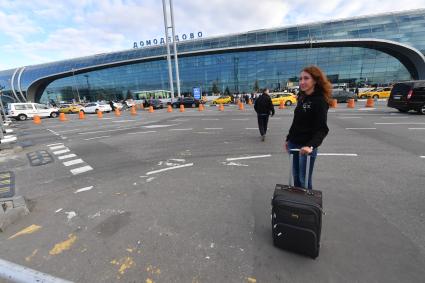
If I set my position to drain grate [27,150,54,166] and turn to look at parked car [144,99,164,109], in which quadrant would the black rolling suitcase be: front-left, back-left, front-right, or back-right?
back-right

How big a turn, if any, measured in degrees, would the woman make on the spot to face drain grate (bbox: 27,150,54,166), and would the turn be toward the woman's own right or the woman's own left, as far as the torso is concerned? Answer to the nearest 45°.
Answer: approximately 45° to the woman's own right

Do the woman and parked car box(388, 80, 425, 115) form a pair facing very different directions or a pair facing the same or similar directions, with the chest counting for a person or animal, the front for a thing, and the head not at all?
very different directions

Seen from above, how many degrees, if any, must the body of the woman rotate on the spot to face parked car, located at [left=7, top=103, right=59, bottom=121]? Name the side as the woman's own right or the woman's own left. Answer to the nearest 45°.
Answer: approximately 90° to the woman's own right

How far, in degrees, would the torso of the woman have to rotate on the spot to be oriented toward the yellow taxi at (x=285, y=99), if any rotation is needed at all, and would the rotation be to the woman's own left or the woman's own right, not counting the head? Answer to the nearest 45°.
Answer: approximately 135° to the woman's own right

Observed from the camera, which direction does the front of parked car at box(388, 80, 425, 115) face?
facing away from the viewer and to the right of the viewer

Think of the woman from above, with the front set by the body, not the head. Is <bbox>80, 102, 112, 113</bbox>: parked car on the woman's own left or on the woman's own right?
on the woman's own right

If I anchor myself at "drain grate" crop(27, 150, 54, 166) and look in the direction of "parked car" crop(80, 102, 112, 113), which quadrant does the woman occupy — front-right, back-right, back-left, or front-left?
back-right

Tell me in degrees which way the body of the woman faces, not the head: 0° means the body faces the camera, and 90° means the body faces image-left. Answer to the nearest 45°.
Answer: approximately 45°
